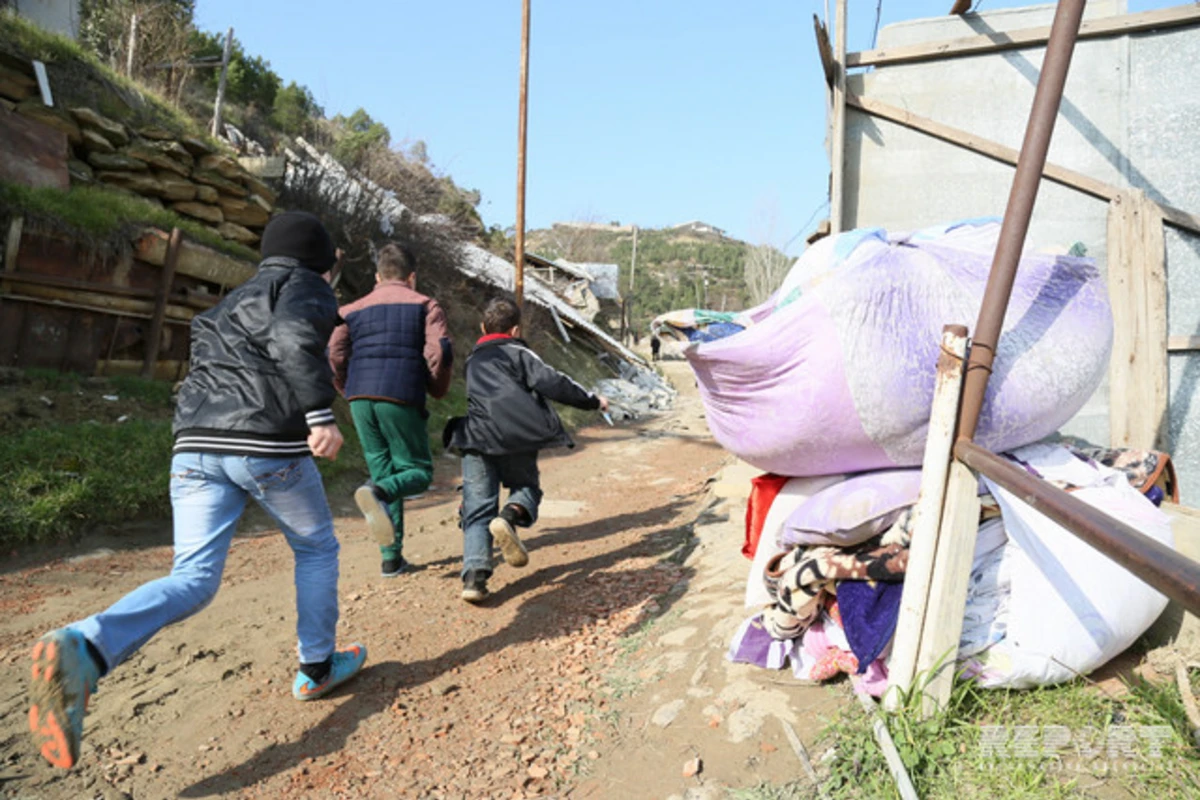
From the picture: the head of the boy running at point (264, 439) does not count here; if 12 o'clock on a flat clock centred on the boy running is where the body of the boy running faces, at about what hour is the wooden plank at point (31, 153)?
The wooden plank is roughly at 10 o'clock from the boy running.

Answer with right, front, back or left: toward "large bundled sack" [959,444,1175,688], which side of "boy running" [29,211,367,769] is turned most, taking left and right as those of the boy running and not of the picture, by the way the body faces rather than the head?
right

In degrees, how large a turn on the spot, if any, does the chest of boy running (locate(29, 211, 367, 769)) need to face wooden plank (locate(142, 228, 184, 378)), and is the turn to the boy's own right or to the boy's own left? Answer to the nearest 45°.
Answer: approximately 45° to the boy's own left

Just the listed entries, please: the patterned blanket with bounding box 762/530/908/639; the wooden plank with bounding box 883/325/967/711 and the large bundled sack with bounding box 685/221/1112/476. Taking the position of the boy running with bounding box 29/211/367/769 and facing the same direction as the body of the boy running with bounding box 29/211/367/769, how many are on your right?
3

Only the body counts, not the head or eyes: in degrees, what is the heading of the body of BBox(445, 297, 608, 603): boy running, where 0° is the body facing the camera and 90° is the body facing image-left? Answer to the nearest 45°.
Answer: approximately 180°

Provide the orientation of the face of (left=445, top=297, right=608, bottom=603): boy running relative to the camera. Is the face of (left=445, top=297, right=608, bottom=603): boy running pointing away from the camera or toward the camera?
away from the camera

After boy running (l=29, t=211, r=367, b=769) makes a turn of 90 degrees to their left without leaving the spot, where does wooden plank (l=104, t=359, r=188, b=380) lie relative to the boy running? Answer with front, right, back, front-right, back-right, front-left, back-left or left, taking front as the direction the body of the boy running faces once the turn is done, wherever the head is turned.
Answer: front-right

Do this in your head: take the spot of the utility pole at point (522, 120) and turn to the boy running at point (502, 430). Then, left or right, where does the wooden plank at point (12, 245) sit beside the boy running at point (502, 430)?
right

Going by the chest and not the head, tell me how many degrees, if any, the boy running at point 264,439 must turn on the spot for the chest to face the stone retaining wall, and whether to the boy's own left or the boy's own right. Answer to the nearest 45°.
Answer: approximately 45° to the boy's own left

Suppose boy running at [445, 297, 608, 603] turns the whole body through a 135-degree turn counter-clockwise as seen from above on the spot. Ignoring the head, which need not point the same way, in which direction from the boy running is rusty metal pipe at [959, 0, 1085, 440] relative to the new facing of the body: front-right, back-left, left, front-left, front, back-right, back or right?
left

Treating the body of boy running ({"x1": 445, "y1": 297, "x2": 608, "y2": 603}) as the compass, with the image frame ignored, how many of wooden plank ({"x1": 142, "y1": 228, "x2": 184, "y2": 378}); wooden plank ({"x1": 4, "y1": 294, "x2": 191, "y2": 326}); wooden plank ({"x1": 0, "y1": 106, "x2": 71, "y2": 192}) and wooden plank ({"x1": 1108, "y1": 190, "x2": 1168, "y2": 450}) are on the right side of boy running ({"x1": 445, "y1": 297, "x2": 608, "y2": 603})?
1

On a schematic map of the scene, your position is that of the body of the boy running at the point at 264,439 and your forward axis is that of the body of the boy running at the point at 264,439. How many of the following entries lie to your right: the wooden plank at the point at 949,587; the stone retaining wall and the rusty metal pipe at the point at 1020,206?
2

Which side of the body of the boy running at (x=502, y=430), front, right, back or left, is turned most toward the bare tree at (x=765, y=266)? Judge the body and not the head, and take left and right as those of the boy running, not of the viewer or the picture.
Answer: front

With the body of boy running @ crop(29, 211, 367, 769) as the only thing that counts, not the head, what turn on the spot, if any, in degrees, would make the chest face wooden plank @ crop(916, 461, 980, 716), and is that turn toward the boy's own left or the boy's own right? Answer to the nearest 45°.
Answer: approximately 90° to the boy's own right

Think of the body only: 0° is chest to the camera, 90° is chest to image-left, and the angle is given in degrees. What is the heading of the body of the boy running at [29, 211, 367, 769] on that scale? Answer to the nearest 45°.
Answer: approximately 225°

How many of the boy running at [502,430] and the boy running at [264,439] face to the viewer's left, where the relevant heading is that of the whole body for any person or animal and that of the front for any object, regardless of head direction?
0

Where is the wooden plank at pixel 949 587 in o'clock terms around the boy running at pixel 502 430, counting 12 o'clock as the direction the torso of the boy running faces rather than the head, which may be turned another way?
The wooden plank is roughly at 5 o'clock from the boy running.

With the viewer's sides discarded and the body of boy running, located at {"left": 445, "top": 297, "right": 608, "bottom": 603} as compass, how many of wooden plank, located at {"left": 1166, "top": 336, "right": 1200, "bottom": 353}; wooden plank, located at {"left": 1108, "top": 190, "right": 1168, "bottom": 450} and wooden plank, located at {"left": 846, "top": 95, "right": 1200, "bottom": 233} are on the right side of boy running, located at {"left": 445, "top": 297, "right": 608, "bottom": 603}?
3

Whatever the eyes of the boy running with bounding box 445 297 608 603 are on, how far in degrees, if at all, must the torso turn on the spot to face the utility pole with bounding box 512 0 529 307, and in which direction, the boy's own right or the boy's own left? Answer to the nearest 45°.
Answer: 0° — they already face it
